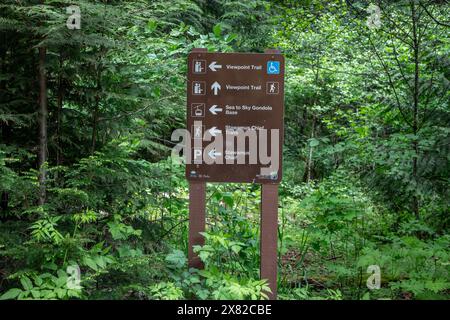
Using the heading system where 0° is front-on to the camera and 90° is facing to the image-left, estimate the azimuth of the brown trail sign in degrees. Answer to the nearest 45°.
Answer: approximately 0°

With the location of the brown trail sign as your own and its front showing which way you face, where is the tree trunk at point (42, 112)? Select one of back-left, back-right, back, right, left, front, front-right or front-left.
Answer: right
